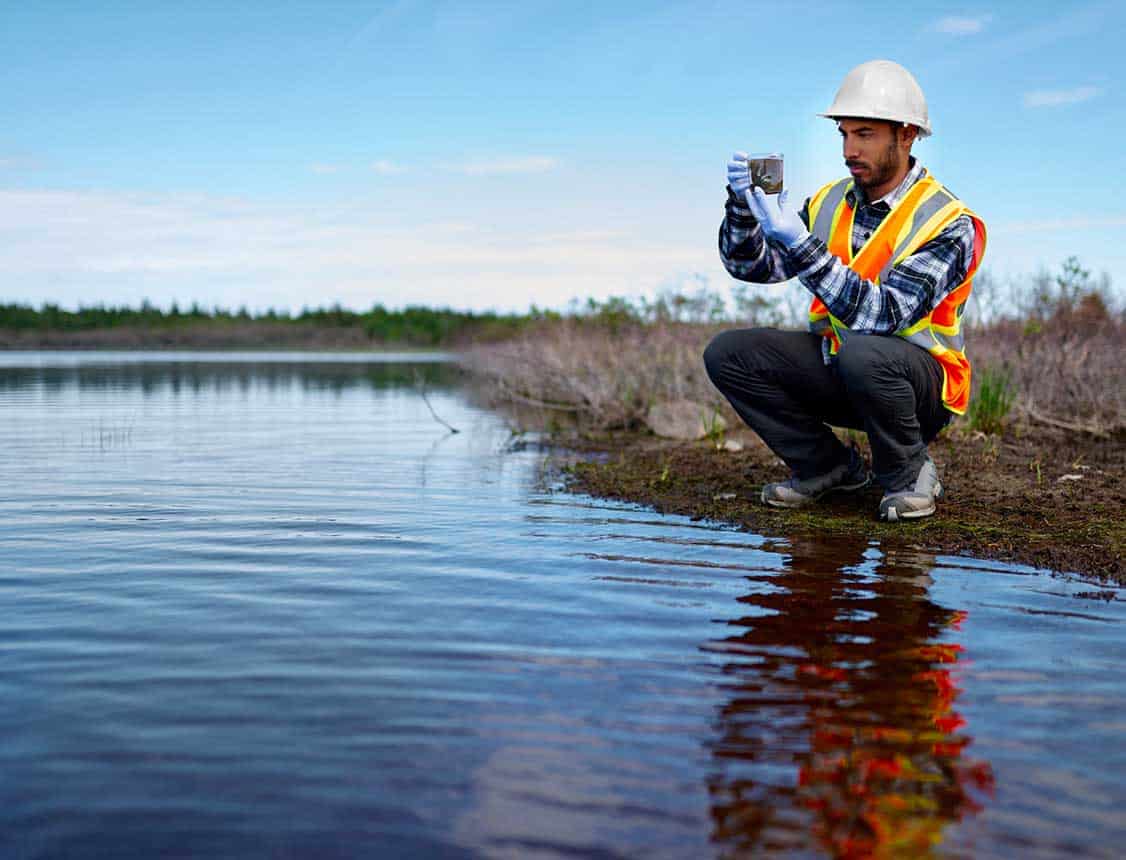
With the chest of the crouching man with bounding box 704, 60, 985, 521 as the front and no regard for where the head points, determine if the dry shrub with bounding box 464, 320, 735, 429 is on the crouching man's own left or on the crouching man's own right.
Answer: on the crouching man's own right

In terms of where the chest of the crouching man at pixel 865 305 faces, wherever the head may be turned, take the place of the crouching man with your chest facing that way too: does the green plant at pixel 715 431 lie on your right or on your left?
on your right

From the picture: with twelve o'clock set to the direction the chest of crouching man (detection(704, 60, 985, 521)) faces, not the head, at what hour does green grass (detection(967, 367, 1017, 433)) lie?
The green grass is roughly at 5 o'clock from the crouching man.

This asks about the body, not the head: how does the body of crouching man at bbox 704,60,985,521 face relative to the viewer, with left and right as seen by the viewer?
facing the viewer and to the left of the viewer
